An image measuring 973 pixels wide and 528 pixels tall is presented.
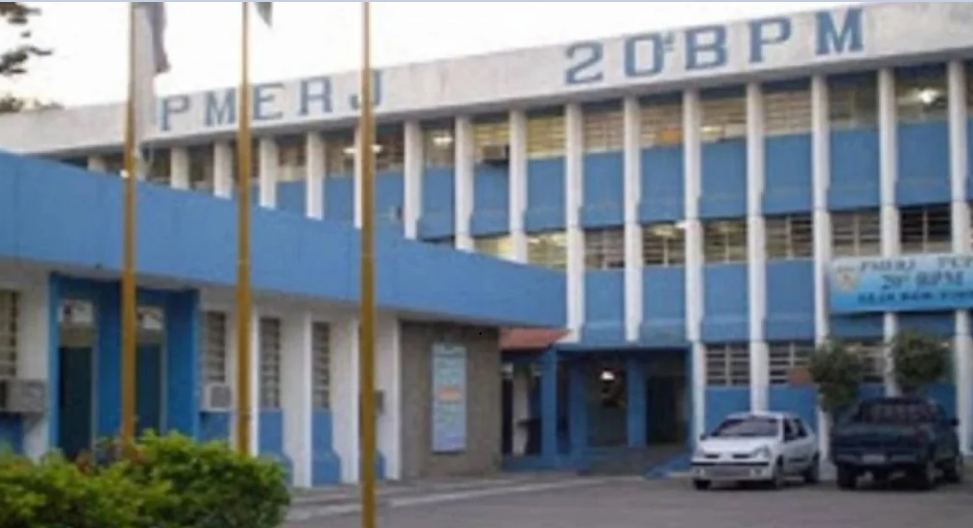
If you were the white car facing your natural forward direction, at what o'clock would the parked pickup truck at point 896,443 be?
The parked pickup truck is roughly at 8 o'clock from the white car.

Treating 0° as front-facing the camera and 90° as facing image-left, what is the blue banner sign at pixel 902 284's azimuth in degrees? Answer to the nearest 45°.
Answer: approximately 0°

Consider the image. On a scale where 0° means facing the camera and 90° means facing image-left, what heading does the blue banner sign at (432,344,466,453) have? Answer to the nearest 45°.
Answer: approximately 0°

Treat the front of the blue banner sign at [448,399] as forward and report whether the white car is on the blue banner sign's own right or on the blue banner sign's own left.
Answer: on the blue banner sign's own left

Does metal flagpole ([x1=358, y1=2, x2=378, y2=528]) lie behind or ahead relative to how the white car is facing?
ahead

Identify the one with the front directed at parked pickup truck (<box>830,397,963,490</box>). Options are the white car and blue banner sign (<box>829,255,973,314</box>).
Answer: the blue banner sign

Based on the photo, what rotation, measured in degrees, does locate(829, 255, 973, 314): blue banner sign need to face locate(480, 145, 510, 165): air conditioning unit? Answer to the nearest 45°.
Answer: approximately 90° to its right

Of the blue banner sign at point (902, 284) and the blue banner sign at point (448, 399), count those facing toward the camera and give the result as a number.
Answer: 2

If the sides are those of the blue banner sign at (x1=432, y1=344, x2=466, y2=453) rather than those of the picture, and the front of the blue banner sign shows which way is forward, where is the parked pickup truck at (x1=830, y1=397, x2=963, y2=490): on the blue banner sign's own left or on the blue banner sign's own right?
on the blue banner sign's own left

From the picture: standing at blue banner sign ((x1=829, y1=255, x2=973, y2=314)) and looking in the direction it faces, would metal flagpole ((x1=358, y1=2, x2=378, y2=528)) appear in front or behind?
in front

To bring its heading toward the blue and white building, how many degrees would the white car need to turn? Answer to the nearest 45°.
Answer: approximately 135° to its right
